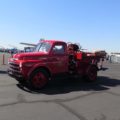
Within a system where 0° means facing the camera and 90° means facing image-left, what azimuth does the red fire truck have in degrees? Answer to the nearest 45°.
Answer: approximately 45°
